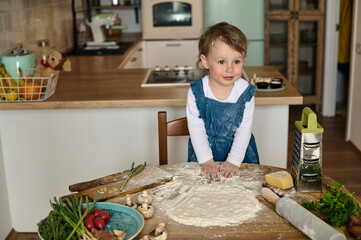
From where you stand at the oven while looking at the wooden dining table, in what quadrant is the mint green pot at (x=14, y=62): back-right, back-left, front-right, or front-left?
front-right

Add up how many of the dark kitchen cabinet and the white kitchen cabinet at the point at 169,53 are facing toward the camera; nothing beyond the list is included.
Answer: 2

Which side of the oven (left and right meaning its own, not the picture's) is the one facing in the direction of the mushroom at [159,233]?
front

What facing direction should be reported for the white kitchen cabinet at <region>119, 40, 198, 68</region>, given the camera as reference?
facing the viewer

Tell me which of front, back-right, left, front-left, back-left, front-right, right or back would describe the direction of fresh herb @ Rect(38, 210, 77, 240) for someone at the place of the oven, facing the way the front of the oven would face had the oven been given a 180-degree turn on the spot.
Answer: back

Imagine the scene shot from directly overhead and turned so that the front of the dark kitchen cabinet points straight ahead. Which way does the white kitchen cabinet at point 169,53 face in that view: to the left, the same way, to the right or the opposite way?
the same way

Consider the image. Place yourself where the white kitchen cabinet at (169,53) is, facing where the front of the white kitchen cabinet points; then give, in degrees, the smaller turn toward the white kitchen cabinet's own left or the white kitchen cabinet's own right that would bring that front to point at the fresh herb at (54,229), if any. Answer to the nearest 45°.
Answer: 0° — it already faces it

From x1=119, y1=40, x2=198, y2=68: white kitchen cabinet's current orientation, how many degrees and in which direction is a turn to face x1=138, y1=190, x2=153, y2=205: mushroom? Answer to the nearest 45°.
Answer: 0° — it already faces it

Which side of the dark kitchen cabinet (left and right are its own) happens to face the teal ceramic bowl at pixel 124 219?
front

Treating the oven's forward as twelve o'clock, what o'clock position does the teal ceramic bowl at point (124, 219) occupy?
The teal ceramic bowl is roughly at 12 o'clock from the oven.

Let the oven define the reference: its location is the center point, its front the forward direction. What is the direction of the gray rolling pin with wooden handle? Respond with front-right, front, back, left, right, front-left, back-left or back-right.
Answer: front

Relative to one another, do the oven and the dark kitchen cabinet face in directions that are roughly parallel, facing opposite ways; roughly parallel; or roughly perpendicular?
roughly parallel

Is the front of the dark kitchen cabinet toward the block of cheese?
yes

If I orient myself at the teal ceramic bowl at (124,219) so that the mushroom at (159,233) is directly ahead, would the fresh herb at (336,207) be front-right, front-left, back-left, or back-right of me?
front-left

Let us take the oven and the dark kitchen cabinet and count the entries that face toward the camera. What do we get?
2

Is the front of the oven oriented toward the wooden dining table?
yes
